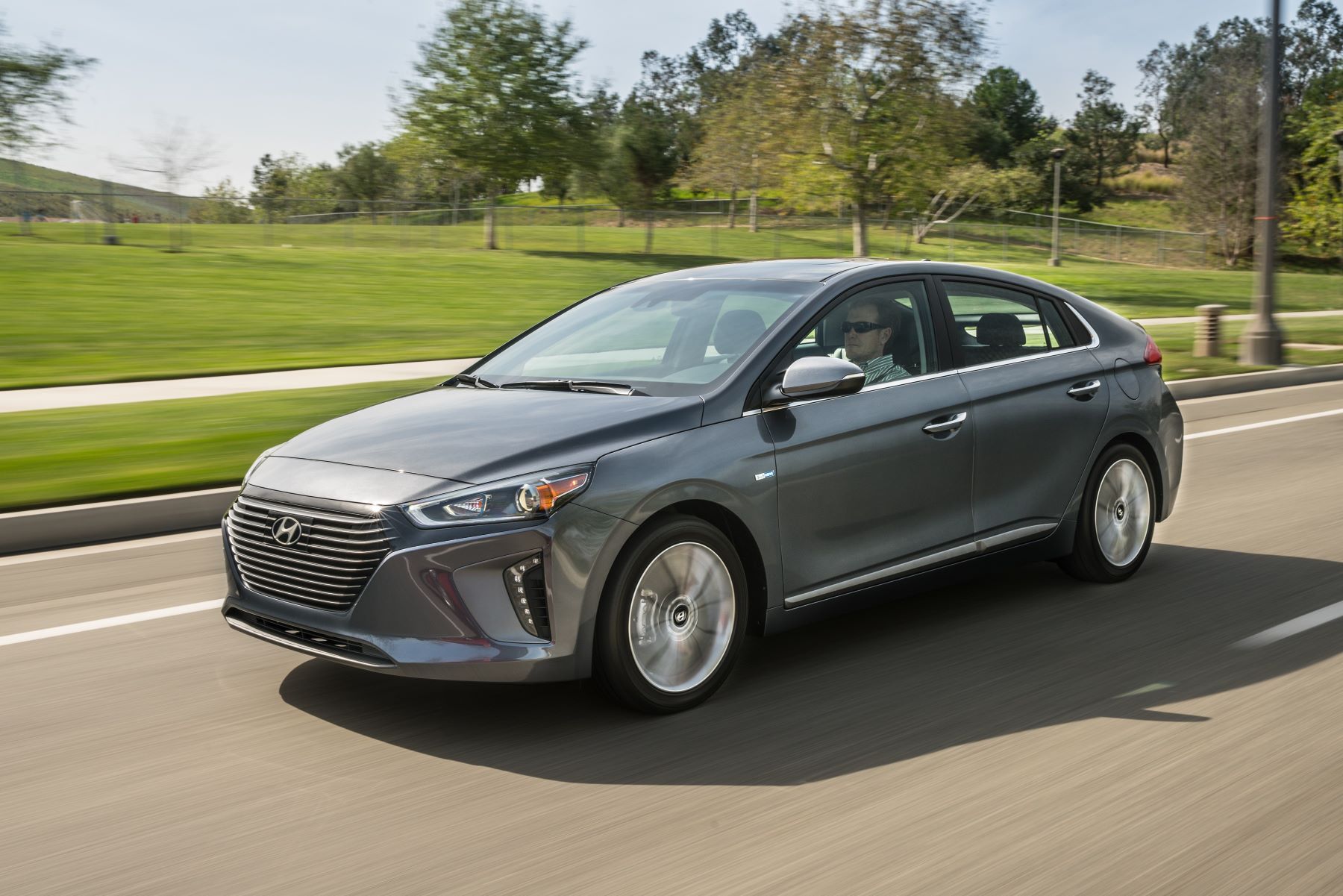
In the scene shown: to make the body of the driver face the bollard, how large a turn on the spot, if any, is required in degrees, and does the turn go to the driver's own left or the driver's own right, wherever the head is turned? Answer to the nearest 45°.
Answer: approximately 135° to the driver's own right

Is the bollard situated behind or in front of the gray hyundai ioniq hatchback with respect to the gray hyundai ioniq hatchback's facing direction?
behind

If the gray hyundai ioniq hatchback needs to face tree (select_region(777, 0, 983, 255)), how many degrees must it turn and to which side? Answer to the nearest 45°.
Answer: approximately 135° to its right

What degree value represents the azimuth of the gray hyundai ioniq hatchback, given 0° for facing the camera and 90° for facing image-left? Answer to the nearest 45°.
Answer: approximately 45°

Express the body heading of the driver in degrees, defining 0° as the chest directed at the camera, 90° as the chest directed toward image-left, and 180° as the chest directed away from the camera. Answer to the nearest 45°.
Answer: approximately 45°

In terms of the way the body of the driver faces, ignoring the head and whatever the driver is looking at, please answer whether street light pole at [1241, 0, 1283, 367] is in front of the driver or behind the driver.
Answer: behind

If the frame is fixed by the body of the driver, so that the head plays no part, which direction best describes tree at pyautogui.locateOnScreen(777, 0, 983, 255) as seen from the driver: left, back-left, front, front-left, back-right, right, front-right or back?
back-right
